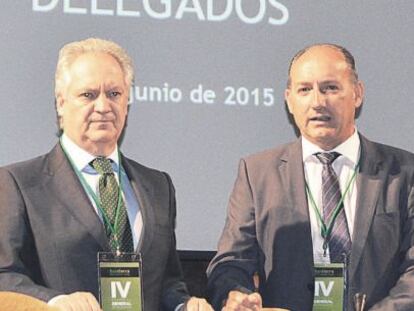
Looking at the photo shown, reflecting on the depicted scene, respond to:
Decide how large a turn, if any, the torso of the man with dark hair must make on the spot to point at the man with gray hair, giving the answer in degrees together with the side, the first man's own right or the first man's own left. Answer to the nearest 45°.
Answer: approximately 90° to the first man's own right

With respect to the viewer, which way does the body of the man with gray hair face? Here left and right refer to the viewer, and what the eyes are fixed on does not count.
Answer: facing the viewer and to the right of the viewer

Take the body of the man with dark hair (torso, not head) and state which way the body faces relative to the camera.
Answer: toward the camera

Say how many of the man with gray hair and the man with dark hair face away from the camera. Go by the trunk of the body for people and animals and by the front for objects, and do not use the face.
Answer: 0
